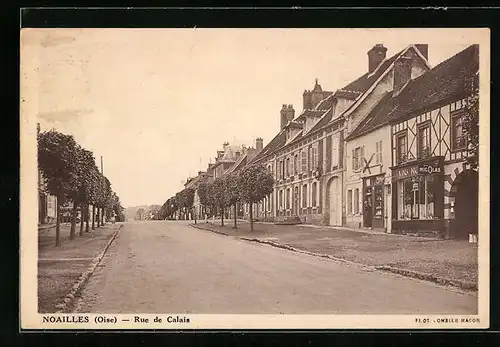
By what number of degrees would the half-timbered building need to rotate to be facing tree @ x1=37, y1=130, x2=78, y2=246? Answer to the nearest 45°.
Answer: approximately 45° to its right

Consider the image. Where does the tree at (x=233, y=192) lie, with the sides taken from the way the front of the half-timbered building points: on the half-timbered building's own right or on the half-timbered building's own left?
on the half-timbered building's own right

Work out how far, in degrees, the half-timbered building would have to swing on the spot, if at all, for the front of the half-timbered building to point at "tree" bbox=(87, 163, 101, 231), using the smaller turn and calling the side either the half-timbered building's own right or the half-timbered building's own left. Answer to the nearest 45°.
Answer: approximately 45° to the half-timbered building's own right

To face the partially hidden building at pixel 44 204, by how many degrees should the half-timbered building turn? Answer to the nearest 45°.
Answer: approximately 45° to its right

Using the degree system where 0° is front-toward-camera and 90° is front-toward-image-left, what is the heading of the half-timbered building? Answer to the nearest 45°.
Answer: approximately 45°
